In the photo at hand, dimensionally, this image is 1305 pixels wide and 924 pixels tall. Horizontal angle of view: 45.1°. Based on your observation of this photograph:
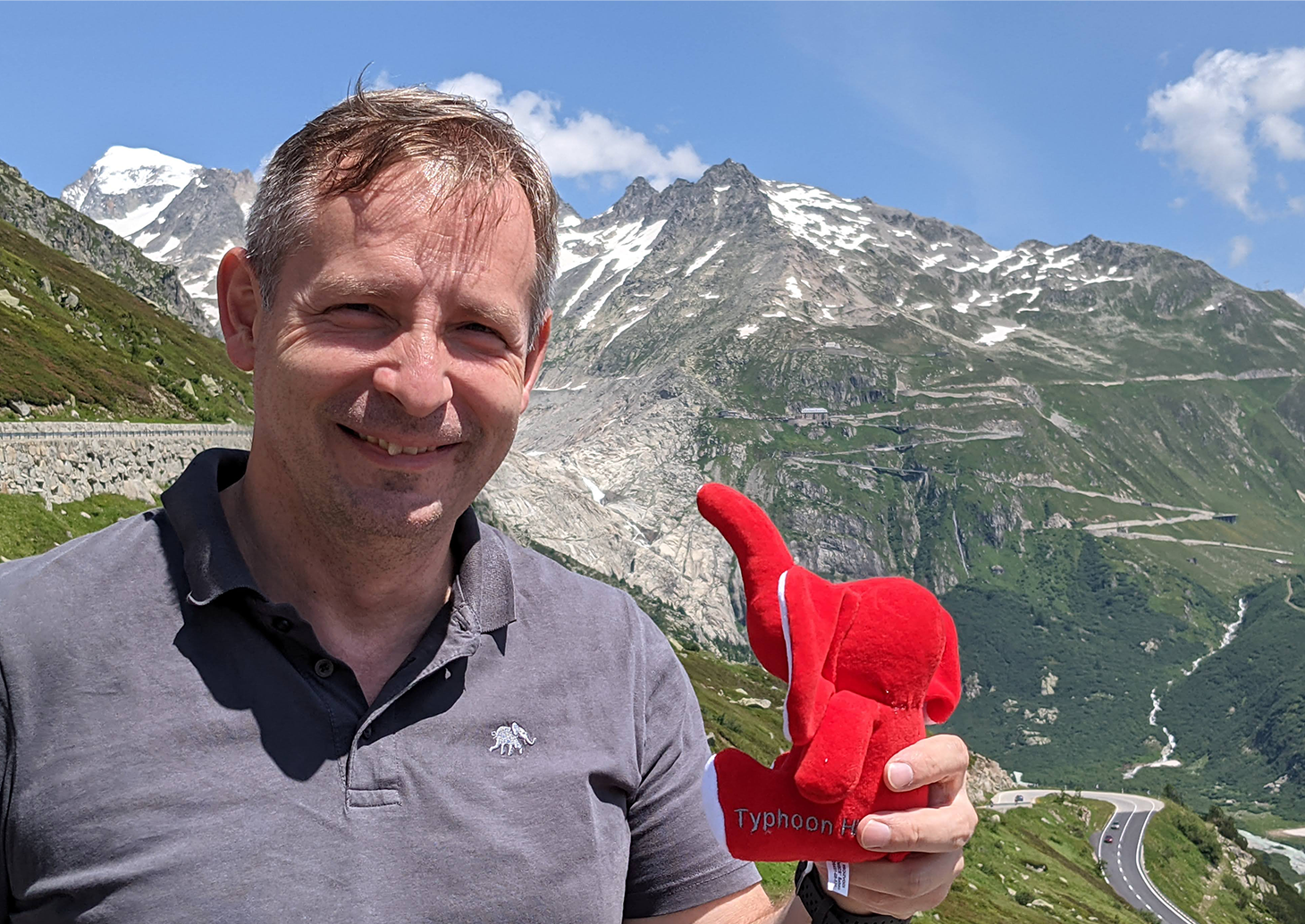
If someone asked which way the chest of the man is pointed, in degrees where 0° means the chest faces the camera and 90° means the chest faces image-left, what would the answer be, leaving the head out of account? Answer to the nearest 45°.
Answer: approximately 0°

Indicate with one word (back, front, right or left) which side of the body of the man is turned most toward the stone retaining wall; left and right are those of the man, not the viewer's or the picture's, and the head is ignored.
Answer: back
